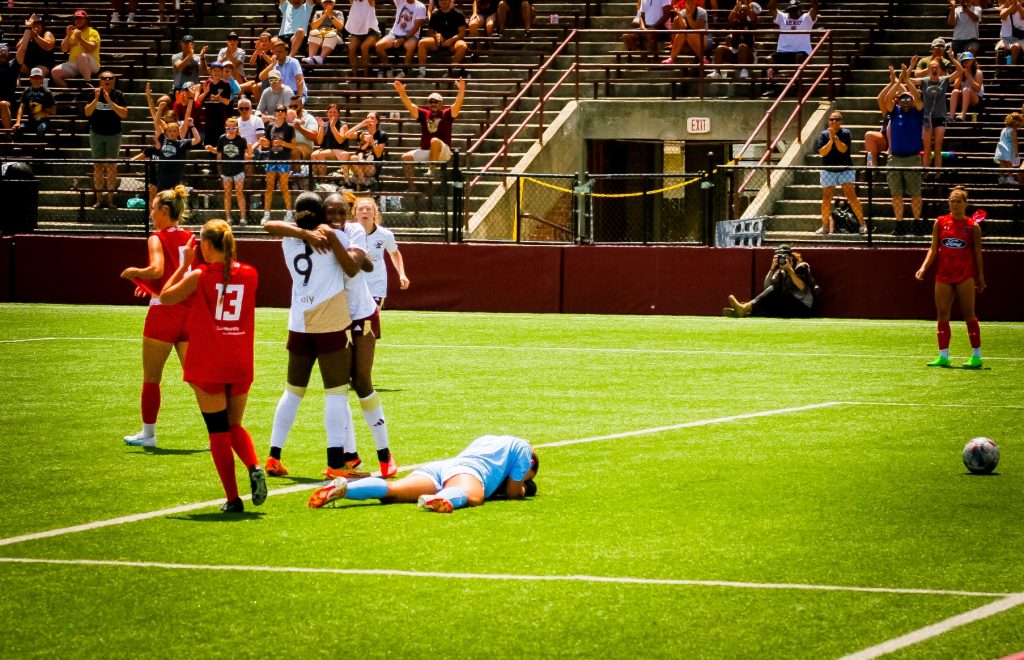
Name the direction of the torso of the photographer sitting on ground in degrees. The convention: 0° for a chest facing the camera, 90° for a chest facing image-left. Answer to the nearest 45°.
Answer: approximately 45°

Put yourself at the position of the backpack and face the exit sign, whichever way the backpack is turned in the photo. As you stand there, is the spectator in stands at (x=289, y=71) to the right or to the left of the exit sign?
left

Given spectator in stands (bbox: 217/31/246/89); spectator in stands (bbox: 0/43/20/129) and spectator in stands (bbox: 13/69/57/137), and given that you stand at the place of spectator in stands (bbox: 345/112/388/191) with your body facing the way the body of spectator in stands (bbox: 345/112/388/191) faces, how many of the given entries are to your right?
3

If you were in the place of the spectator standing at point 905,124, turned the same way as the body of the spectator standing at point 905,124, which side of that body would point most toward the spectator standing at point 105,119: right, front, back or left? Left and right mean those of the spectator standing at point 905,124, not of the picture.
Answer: right

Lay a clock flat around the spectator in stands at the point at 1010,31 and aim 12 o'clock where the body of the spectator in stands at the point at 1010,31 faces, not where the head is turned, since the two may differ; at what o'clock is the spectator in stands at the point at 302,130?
the spectator in stands at the point at 302,130 is roughly at 2 o'clock from the spectator in stands at the point at 1010,31.

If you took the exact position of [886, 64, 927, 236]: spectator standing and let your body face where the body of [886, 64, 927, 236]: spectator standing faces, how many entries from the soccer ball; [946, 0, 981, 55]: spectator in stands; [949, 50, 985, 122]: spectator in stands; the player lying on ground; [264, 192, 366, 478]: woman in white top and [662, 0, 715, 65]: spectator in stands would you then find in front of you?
3

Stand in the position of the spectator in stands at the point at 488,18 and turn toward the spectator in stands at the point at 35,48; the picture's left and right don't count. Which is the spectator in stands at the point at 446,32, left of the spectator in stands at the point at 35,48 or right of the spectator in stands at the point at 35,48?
left

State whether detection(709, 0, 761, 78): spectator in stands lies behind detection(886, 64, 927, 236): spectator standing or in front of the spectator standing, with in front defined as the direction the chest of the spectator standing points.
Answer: behind
